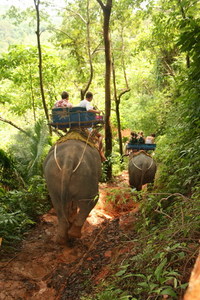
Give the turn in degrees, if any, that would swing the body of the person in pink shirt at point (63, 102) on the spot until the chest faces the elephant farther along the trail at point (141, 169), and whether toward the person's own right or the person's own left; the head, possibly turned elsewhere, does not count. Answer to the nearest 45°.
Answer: approximately 45° to the person's own right

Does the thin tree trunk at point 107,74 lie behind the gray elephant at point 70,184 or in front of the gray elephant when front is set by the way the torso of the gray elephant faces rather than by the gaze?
in front

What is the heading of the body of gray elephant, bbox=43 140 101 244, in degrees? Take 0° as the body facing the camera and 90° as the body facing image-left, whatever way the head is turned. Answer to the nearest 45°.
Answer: approximately 180°

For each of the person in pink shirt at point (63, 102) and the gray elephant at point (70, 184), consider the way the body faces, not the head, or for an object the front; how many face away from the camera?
2

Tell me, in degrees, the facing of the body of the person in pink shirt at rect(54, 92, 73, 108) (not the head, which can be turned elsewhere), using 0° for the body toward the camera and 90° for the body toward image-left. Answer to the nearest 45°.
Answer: approximately 180°
